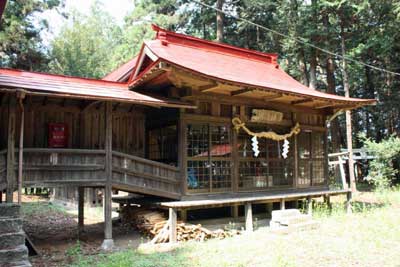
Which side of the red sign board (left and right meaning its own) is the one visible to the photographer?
front

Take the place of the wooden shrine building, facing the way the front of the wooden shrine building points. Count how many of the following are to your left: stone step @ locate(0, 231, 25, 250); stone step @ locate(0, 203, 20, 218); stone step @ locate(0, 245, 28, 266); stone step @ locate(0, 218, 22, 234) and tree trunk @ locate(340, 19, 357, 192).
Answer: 1

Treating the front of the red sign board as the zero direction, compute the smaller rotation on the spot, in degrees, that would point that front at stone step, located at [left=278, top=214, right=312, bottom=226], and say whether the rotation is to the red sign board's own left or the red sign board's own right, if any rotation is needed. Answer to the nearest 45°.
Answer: approximately 90° to the red sign board's own left

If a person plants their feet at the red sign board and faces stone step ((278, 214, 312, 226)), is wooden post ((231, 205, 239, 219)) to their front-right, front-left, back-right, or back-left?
front-left

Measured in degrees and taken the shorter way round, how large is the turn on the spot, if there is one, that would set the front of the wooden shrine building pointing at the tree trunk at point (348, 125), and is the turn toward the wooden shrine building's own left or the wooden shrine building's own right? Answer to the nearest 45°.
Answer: approximately 90° to the wooden shrine building's own left

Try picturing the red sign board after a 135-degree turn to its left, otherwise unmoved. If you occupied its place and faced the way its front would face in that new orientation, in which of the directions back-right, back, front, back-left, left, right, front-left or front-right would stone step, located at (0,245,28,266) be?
back-right

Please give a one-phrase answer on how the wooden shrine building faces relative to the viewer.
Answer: facing the viewer and to the right of the viewer

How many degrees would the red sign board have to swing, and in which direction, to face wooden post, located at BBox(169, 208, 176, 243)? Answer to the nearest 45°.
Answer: approximately 90° to its left
